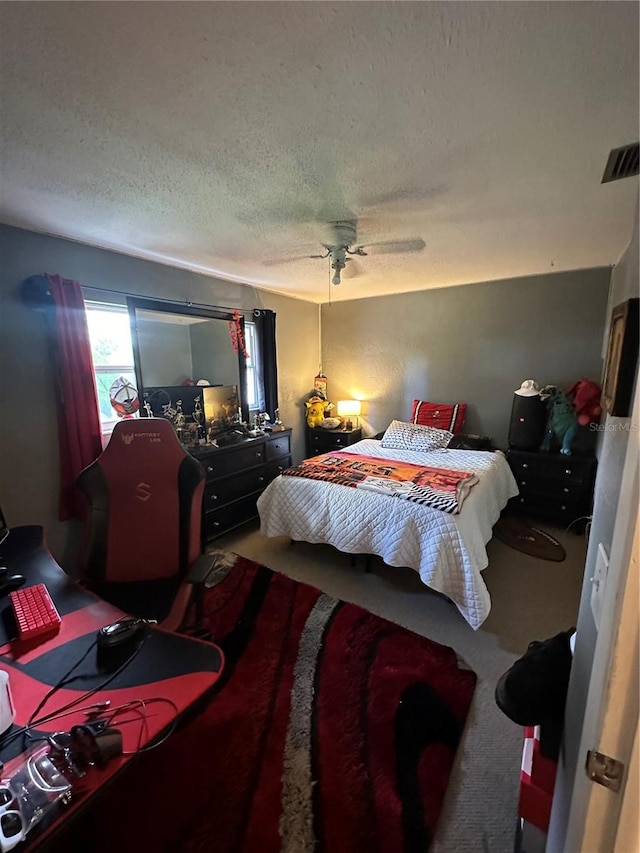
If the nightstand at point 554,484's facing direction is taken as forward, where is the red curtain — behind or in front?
in front

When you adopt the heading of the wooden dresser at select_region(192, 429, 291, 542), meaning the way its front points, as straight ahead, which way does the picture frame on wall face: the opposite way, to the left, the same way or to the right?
the opposite way

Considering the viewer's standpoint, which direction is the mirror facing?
facing the viewer and to the right of the viewer

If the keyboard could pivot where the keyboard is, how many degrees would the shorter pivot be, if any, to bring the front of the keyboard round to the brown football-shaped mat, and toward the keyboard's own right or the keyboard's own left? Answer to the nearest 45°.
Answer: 0° — it already faces it

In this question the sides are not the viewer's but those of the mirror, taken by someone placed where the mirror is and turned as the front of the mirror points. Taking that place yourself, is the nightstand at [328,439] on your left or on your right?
on your left

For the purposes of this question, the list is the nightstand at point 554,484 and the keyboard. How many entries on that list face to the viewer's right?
1

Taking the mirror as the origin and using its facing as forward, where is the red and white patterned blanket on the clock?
The red and white patterned blanket is roughly at 12 o'clock from the mirror.

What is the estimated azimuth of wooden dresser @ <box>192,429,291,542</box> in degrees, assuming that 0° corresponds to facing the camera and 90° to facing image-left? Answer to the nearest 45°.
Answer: approximately 315°

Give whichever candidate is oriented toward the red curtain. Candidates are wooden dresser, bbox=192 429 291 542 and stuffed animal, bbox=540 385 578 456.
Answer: the stuffed animal

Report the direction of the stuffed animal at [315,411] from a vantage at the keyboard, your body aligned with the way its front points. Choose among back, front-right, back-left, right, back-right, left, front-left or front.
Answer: front-left

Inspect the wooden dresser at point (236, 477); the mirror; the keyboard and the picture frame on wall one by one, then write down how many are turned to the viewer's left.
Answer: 1

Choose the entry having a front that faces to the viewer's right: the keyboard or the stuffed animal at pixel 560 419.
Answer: the keyboard

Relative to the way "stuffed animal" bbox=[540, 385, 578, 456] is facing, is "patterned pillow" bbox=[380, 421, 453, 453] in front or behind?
in front

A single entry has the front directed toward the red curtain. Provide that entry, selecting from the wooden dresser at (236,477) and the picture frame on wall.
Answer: the picture frame on wall

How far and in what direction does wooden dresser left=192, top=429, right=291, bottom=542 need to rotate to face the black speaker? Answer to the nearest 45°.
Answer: approximately 45° to its left

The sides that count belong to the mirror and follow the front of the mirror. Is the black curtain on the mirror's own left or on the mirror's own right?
on the mirror's own left

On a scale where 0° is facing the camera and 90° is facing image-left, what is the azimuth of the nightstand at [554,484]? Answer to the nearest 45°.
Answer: approximately 45°

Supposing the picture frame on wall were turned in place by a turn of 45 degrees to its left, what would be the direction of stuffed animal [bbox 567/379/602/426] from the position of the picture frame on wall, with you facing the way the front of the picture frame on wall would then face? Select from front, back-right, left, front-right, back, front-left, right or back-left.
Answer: back-right

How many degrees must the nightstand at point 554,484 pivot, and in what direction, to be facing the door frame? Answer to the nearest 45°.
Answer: approximately 45° to its left

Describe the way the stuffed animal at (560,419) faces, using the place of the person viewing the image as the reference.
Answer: facing the viewer and to the left of the viewer
